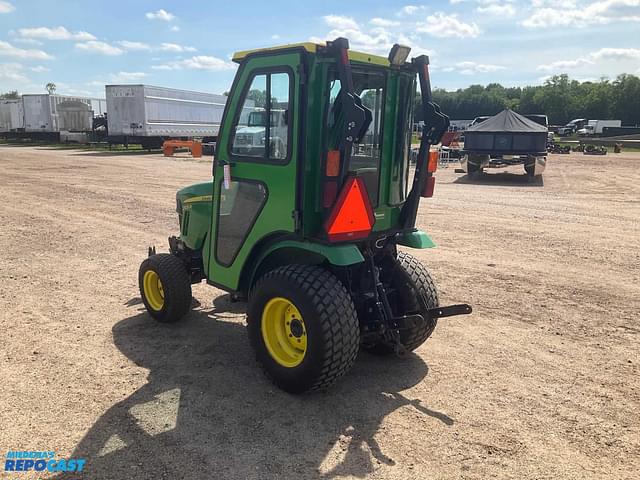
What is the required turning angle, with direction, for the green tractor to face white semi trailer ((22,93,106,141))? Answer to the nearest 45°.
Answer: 0° — it already faces it

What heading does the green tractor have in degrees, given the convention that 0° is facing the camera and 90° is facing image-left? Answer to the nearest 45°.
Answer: approximately 135°

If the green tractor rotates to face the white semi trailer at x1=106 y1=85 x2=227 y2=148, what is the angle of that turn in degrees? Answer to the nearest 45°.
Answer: approximately 45° to its right

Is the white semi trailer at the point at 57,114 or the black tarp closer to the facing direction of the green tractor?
the white semi trailer

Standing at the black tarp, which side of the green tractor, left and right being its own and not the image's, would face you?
right

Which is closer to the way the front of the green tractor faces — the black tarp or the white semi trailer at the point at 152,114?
the white semi trailer

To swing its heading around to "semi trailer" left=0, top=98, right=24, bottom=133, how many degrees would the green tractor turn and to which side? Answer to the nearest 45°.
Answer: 0° — it already faces it

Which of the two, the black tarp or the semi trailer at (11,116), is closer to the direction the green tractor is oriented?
the semi trailer
